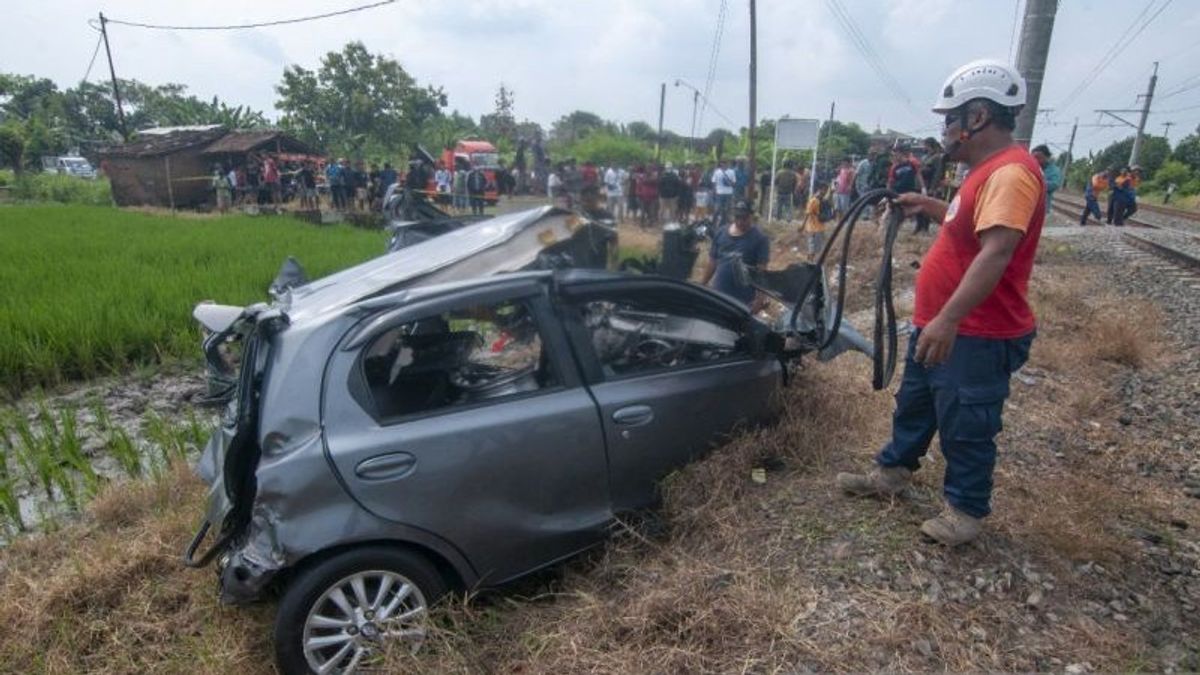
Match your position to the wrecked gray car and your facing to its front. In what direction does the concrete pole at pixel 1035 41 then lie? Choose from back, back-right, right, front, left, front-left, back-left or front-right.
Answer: front

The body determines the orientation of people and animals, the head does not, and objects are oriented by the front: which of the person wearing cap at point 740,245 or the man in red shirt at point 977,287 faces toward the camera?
the person wearing cap

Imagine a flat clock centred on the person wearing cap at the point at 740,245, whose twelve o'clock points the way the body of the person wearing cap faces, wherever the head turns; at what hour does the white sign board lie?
The white sign board is roughly at 6 o'clock from the person wearing cap.

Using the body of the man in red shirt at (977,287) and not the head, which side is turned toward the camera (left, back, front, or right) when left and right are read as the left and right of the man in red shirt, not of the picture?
left

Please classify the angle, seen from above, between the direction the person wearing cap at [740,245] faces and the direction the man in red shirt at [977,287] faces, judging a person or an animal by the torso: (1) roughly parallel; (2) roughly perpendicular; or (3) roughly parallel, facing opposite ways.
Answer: roughly perpendicular

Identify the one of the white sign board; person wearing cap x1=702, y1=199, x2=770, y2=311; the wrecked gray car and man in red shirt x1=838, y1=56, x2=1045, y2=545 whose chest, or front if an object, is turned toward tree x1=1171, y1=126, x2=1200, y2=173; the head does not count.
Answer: the wrecked gray car

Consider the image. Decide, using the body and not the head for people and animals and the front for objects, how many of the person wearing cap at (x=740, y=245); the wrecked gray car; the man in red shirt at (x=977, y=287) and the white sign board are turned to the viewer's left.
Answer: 1

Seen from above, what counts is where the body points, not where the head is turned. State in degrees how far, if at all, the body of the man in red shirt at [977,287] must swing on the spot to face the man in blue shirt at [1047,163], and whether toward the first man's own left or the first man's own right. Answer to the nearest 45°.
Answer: approximately 90° to the first man's own right

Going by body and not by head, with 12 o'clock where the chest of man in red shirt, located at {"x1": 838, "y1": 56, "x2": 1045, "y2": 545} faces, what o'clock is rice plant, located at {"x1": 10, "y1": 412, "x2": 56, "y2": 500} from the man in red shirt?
The rice plant is roughly at 12 o'clock from the man in red shirt.

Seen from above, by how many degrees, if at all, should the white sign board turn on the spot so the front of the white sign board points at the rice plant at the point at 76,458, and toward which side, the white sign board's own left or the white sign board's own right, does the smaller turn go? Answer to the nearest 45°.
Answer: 0° — it already faces it

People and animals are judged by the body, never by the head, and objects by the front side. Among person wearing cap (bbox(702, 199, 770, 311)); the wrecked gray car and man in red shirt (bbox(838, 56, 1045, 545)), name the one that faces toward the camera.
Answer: the person wearing cap

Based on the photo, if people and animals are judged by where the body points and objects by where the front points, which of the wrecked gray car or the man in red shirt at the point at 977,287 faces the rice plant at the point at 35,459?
the man in red shirt

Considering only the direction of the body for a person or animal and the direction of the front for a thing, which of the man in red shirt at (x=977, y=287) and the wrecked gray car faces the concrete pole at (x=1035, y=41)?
the wrecked gray car

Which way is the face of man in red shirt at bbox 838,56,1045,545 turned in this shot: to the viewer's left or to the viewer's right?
to the viewer's left

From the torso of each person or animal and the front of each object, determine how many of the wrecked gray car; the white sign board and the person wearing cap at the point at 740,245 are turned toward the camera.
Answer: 2

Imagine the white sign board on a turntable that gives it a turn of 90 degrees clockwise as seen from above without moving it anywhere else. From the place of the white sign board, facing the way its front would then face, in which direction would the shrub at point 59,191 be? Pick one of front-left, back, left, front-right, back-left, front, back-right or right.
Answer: front

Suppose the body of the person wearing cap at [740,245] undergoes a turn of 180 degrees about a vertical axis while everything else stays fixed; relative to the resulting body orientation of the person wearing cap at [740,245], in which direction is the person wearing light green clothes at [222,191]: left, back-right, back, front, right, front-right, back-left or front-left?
front-left

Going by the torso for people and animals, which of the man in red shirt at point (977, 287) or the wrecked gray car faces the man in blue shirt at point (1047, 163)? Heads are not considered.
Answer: the wrecked gray car

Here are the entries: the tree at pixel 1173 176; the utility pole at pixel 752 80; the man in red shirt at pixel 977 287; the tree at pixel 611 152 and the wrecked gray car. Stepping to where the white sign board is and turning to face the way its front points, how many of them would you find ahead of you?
2

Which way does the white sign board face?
toward the camera

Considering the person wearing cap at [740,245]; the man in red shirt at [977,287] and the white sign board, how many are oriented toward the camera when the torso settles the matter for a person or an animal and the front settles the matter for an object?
2

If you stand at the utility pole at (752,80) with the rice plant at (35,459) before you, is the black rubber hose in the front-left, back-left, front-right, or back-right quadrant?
front-left

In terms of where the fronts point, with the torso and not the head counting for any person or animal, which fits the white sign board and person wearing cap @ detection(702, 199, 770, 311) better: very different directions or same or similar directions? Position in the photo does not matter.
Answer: same or similar directions

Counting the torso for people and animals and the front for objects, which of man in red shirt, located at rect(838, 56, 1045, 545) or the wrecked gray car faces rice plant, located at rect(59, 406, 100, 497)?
the man in red shirt
